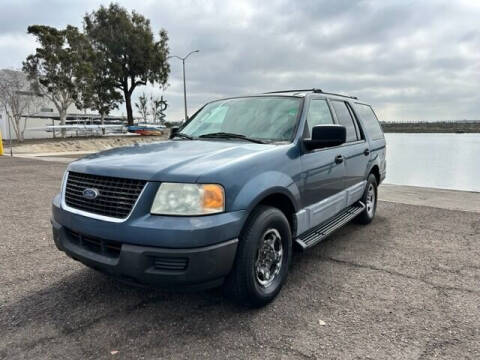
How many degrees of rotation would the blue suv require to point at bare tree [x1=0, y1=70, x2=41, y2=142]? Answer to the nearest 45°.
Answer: approximately 90° to its right

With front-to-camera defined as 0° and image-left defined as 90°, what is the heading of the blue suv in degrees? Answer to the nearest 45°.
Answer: approximately 45°

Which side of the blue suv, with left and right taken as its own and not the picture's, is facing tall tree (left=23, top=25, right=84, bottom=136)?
right

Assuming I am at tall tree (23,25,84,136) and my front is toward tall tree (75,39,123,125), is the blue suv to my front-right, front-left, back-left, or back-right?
back-right

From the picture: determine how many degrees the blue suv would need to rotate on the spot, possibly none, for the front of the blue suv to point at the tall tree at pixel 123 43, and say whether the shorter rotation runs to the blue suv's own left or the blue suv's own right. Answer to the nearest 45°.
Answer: approximately 135° to the blue suv's own right

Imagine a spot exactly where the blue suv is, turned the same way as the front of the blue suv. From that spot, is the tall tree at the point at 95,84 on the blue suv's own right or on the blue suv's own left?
on the blue suv's own right

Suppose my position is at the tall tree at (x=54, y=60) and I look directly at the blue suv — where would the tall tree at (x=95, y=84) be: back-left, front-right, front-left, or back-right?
back-left
